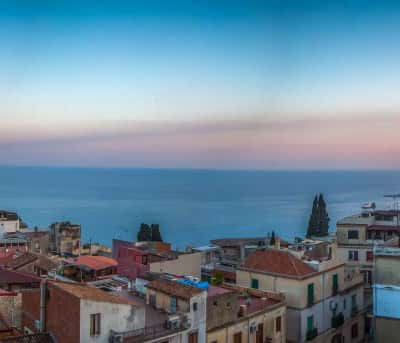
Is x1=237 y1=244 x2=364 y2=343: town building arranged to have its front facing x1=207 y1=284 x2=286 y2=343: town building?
no

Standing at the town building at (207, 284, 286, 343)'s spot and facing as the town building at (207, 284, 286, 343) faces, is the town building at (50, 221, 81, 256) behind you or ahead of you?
behind

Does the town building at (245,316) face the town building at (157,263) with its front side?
no

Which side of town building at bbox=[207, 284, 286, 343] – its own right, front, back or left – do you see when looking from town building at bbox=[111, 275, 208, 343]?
right

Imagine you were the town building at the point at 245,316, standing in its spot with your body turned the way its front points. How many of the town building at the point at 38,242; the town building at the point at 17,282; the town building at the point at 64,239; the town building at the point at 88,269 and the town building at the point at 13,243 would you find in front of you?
0

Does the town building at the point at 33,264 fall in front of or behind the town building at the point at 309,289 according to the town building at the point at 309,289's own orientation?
behind

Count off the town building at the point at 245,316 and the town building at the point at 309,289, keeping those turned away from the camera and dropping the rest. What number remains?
0

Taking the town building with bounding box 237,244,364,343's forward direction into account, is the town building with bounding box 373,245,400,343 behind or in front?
in front

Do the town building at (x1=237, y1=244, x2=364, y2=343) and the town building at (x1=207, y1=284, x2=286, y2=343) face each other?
no

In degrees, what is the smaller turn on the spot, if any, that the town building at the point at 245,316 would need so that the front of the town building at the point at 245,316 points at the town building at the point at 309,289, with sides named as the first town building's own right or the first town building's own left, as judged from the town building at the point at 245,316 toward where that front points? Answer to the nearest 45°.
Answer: approximately 90° to the first town building's own left

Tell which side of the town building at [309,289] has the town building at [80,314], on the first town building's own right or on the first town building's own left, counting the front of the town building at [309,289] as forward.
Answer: on the first town building's own right

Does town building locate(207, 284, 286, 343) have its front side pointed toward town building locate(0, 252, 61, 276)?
no

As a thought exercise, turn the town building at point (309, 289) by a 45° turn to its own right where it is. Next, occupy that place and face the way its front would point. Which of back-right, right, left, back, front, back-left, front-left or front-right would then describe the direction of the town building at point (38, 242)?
back-right

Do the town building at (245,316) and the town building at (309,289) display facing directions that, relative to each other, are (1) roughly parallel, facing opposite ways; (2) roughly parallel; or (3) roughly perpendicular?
roughly parallel

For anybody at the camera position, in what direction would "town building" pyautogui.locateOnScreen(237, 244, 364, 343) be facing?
facing the viewer and to the right of the viewer

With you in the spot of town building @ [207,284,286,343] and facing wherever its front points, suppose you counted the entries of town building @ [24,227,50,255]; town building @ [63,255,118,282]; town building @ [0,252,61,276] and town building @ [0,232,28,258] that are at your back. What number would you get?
4

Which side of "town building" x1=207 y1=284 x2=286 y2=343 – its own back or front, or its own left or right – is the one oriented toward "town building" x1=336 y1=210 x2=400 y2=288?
left

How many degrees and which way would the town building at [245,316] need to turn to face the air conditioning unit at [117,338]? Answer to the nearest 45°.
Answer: approximately 90° to its right

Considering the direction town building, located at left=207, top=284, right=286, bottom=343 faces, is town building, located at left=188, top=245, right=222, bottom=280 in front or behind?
behind
